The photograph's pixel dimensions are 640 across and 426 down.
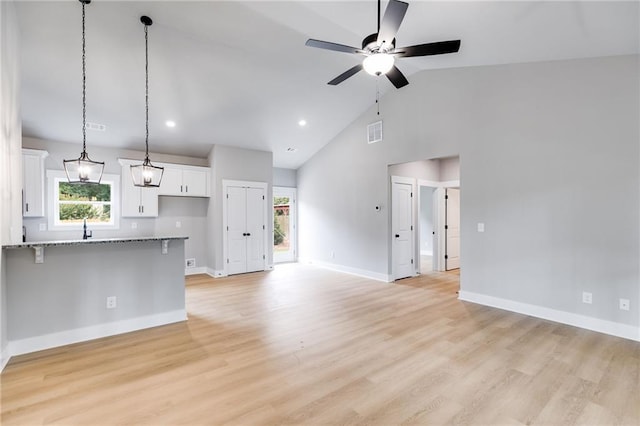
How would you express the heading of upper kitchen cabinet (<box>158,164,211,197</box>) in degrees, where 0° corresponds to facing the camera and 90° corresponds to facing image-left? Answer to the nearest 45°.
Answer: approximately 0°

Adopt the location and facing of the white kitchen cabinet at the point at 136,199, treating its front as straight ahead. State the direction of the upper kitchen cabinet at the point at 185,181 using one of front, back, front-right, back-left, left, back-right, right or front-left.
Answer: left

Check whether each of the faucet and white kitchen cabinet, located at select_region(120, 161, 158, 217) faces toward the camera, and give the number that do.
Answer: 2

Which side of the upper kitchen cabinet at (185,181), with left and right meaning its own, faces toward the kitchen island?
front

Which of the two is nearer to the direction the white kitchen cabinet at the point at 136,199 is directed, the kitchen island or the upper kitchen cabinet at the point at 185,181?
the kitchen island

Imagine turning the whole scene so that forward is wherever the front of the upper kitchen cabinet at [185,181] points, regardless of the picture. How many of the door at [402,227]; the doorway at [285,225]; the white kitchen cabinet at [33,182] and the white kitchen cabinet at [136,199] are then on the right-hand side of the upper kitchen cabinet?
2

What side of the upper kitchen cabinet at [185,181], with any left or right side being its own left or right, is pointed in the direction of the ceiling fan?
front

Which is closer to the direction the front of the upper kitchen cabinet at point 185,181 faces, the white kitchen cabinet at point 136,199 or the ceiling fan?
the ceiling fan
